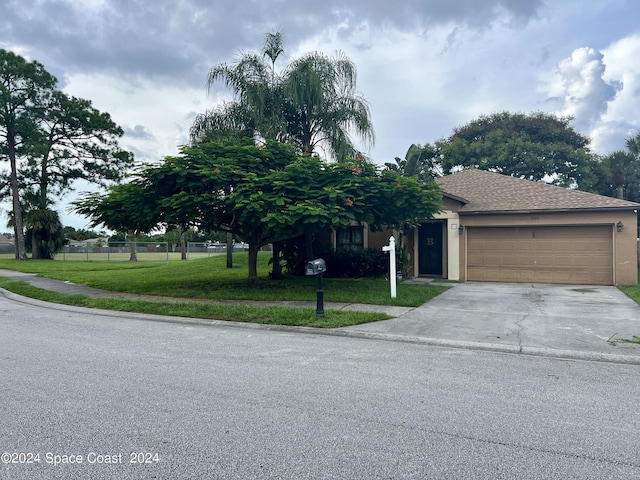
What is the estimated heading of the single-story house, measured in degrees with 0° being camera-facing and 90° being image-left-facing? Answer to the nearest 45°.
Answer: approximately 0°

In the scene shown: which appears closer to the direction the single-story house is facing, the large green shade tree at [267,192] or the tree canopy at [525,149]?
the large green shade tree

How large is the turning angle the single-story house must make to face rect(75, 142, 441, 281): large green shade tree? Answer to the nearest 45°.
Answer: approximately 45° to its right

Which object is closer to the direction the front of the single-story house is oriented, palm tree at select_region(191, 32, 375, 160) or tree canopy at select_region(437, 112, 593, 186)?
the palm tree

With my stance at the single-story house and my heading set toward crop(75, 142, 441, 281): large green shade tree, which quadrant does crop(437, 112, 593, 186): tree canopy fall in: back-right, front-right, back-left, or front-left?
back-right

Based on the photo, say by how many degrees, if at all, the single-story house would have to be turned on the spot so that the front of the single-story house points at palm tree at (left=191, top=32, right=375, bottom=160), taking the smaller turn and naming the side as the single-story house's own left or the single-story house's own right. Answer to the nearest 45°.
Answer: approximately 90° to the single-story house's own right

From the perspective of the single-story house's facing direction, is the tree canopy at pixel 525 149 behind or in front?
behind

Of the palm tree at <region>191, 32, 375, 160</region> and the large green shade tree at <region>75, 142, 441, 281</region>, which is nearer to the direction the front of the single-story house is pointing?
the large green shade tree
